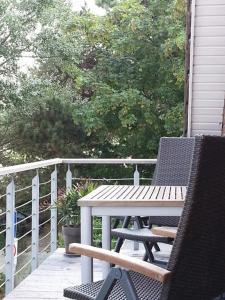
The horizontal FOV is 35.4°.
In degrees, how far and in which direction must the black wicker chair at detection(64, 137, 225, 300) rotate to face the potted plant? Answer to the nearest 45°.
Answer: approximately 45° to its right

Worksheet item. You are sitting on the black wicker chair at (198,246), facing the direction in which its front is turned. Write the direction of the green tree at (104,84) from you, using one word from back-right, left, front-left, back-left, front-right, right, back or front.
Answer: front-right

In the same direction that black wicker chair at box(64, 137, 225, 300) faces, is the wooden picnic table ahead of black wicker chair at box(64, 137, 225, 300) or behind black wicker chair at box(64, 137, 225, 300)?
ahead

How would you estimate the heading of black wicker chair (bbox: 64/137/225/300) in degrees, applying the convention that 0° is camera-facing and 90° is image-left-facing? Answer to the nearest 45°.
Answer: approximately 135°
